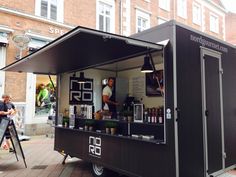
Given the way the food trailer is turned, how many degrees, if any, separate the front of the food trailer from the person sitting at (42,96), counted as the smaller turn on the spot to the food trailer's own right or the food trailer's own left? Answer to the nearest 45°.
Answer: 0° — it already faces them

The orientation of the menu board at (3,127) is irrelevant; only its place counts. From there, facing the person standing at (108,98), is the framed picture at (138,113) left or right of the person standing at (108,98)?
right

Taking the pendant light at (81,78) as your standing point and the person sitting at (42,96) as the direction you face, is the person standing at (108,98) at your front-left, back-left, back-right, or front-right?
back-right

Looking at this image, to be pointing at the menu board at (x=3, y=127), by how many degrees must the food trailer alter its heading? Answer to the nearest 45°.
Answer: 0° — it already faces it
